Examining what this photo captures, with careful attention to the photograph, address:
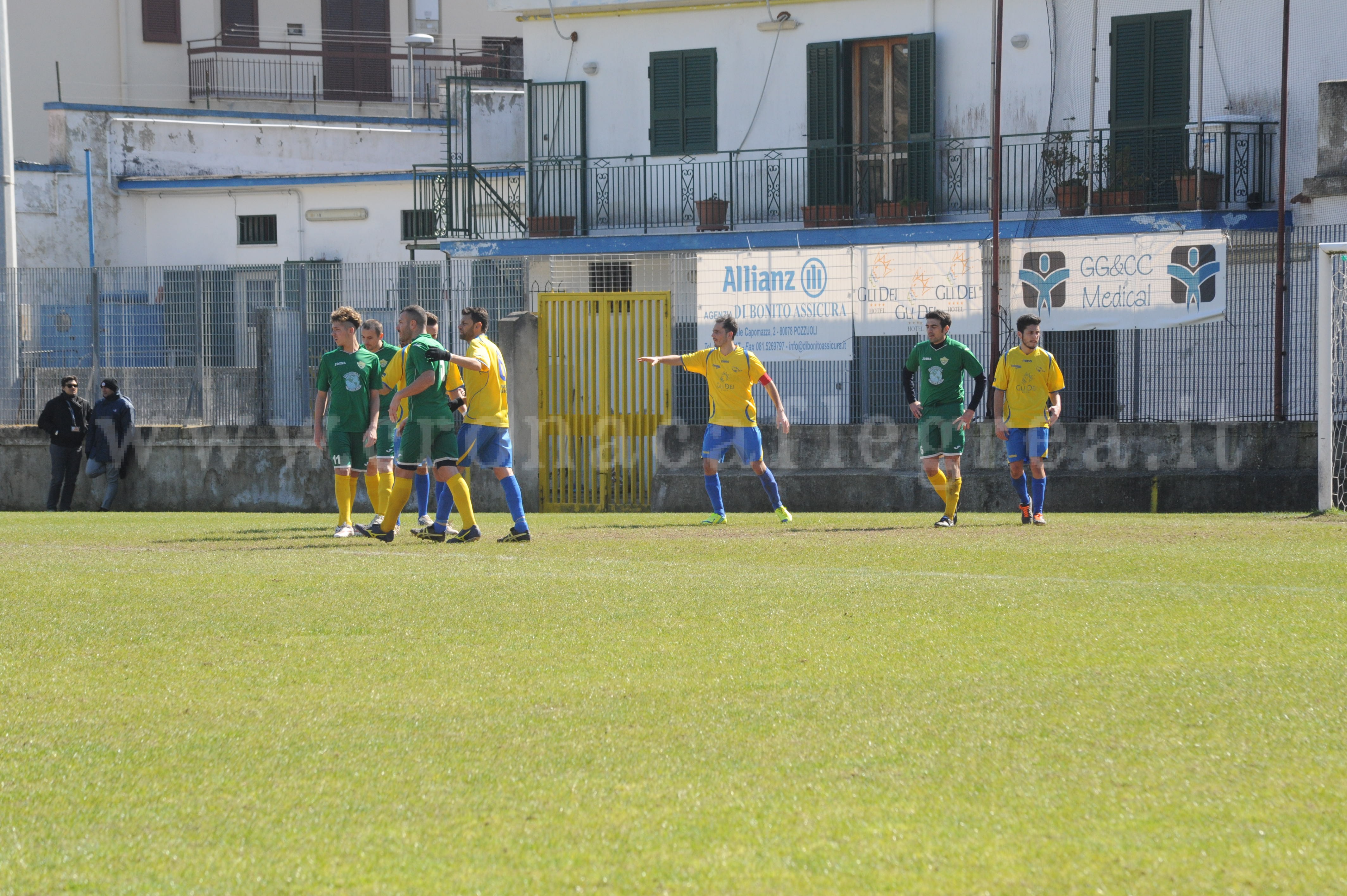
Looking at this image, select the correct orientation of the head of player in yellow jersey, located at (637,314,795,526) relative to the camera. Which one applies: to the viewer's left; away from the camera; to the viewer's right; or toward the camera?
to the viewer's left

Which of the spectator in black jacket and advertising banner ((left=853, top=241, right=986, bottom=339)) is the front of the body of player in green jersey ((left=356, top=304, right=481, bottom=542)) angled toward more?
the spectator in black jacket

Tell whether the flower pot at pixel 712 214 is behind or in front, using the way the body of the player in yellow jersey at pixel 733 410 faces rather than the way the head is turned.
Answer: behind

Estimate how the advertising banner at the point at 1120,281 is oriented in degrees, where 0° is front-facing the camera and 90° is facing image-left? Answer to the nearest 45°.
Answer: approximately 0°

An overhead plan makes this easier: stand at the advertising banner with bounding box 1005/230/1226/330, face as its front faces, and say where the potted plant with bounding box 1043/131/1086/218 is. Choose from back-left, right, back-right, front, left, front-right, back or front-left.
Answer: back

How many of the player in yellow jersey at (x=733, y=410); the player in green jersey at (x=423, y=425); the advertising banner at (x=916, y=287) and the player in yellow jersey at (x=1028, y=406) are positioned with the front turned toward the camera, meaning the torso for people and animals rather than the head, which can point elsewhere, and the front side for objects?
3

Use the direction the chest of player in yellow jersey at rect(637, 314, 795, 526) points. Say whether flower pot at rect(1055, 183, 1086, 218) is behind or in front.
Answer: behind

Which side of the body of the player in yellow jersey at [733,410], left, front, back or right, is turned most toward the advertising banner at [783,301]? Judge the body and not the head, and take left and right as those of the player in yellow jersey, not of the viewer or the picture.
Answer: back

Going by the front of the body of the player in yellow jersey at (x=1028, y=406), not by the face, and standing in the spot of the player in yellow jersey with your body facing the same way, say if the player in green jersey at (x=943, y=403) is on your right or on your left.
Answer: on your right

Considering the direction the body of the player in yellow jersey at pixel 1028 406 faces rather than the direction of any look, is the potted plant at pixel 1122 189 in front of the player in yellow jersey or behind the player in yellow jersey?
behind

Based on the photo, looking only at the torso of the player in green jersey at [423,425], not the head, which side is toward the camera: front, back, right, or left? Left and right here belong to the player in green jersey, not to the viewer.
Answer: left

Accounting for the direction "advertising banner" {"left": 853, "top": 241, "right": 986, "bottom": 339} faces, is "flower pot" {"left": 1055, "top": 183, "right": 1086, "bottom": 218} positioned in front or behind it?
behind
